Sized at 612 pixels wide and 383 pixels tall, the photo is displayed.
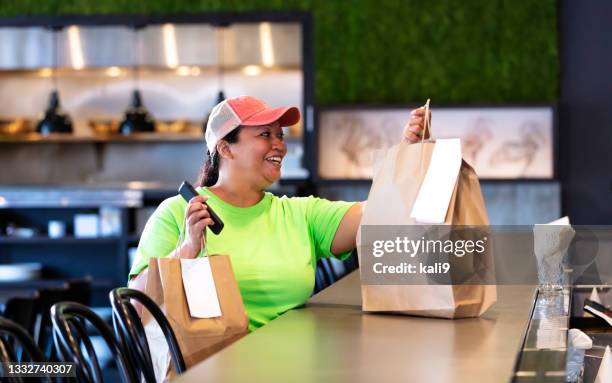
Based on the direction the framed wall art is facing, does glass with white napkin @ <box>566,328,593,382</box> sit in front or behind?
in front

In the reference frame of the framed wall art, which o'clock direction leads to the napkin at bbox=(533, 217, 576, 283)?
The napkin is roughly at 12 o'clock from the framed wall art.

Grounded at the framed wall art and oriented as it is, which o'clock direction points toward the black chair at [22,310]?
The black chair is roughly at 1 o'clock from the framed wall art.

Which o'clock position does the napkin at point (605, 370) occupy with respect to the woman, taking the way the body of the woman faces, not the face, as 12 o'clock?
The napkin is roughly at 12 o'clock from the woman.

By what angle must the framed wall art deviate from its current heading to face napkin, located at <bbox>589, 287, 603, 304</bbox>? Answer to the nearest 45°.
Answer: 0° — it already faces it

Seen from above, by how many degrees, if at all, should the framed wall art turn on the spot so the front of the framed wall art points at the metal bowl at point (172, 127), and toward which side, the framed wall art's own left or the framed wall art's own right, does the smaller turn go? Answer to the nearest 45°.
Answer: approximately 90° to the framed wall art's own right

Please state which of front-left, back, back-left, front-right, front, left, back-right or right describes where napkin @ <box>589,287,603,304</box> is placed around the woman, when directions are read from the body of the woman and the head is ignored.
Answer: front-left

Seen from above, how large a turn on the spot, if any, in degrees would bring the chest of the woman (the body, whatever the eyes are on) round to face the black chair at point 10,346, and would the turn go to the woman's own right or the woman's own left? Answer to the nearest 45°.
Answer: approximately 45° to the woman's own right

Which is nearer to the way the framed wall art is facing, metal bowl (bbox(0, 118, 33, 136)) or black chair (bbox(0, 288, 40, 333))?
the black chair

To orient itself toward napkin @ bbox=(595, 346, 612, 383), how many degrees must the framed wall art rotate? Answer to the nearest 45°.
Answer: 0° — it already faces it

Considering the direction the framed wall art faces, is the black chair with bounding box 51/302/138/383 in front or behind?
in front

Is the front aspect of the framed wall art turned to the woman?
yes
